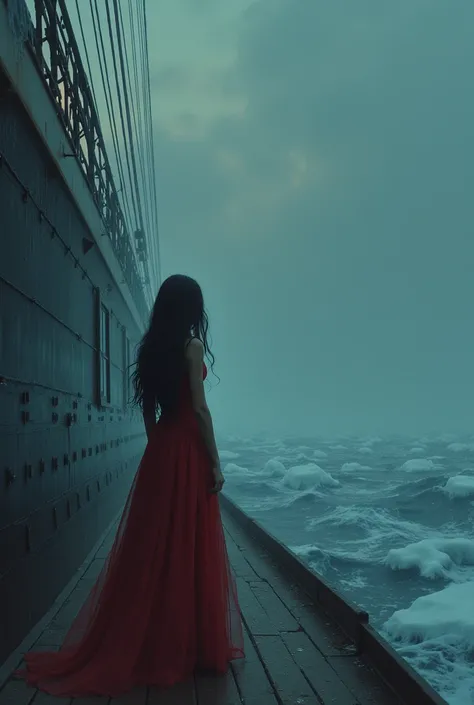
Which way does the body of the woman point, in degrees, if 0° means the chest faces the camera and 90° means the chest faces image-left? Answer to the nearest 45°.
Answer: approximately 225°
